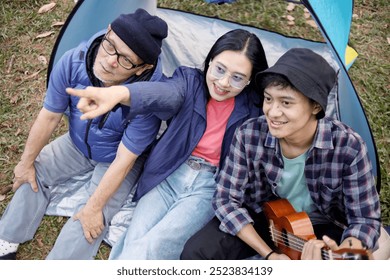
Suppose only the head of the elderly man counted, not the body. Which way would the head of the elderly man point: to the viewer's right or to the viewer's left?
to the viewer's left

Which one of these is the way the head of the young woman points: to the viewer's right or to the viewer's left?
to the viewer's left

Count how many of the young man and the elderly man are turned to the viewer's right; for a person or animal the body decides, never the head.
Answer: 0

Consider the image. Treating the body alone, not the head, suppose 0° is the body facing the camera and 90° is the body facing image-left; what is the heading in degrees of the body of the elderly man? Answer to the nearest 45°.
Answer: approximately 45°

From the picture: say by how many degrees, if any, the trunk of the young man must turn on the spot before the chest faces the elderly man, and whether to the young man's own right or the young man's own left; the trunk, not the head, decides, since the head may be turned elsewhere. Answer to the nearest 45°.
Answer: approximately 45° to the young man's own right

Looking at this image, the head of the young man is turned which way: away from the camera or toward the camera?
toward the camera

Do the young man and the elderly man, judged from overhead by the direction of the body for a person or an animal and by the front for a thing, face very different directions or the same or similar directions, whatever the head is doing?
same or similar directions

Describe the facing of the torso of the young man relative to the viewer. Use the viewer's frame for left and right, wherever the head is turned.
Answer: facing the viewer and to the left of the viewer
